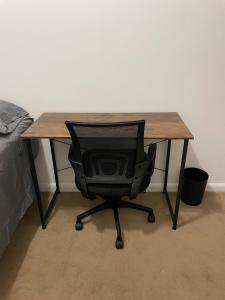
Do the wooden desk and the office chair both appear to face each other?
yes

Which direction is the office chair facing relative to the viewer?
away from the camera

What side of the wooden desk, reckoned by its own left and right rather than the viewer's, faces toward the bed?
right

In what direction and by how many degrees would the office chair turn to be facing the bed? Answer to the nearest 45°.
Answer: approximately 90° to its left

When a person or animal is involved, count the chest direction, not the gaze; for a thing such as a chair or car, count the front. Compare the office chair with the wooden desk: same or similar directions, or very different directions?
very different directions

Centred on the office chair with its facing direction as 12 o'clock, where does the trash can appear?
The trash can is roughly at 2 o'clock from the office chair.

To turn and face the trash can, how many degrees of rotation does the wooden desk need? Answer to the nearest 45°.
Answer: approximately 90° to its left

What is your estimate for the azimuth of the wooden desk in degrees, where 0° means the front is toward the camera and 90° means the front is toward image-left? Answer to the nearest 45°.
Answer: approximately 0°
